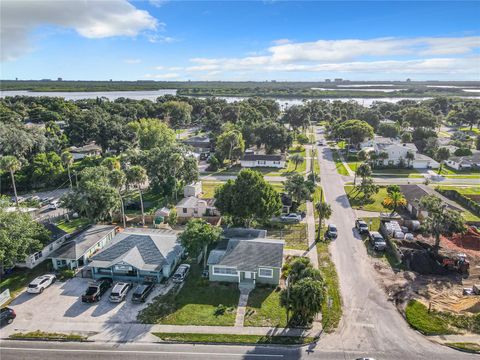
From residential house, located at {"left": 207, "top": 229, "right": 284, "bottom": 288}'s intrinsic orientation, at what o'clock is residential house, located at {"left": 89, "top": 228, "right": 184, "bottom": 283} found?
residential house, located at {"left": 89, "top": 228, "right": 184, "bottom": 283} is roughly at 3 o'clock from residential house, located at {"left": 207, "top": 229, "right": 284, "bottom": 288}.

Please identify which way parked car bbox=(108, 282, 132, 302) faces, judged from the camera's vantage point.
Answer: facing away from the viewer and to the right of the viewer

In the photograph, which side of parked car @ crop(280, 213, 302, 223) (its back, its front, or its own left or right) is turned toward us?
left

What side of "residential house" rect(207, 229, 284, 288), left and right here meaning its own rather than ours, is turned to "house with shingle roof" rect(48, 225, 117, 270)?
right

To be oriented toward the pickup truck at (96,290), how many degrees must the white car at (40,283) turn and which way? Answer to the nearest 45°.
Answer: approximately 90° to its right

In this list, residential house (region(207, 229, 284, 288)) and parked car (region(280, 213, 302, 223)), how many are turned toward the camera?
1
